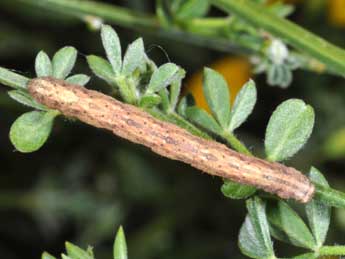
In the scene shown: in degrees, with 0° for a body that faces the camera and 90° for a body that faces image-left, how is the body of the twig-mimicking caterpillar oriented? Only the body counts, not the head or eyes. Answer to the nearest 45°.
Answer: approximately 270°

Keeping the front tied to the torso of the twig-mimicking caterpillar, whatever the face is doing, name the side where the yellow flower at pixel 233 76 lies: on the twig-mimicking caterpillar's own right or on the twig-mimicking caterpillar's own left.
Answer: on the twig-mimicking caterpillar's own left
